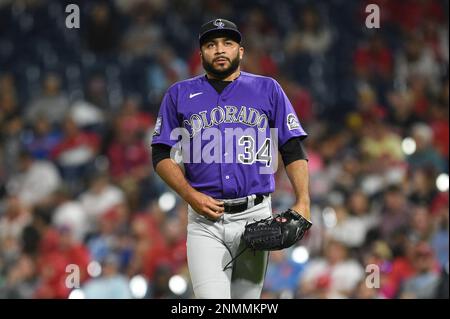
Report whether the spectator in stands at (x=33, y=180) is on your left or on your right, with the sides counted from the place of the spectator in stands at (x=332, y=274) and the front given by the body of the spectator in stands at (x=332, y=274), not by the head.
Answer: on your right

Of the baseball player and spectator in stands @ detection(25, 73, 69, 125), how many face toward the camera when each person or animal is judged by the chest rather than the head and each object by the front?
2

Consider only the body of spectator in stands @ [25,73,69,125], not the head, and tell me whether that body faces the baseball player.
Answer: yes

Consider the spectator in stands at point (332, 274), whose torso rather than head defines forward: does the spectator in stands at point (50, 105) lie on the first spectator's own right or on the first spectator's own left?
on the first spectator's own right

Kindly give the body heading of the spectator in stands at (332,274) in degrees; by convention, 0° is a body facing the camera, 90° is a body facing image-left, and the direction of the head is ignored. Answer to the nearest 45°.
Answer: approximately 0°
